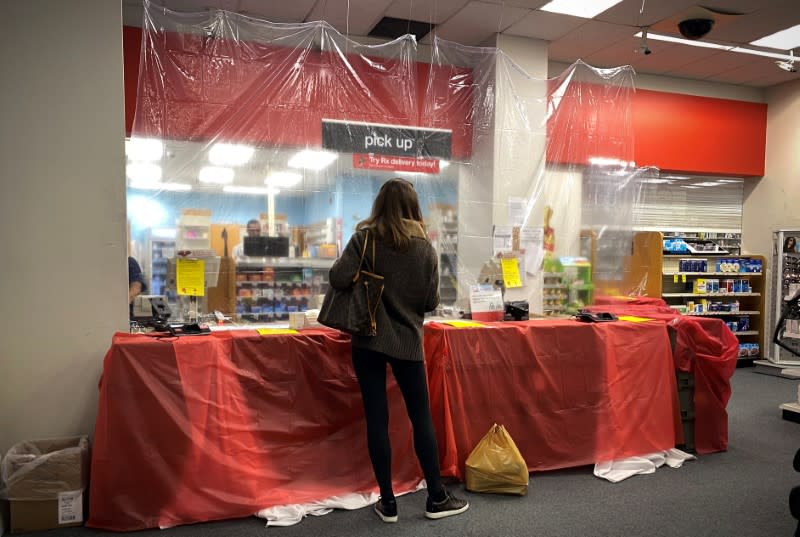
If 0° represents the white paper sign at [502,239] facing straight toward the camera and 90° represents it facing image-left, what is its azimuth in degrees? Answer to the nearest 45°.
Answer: approximately 0°

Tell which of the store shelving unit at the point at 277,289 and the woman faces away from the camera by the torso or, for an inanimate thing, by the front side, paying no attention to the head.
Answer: the woman

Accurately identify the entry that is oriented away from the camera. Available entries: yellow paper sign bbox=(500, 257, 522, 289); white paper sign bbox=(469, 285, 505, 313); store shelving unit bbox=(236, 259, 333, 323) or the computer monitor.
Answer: the computer monitor

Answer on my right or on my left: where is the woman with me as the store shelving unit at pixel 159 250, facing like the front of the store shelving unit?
on my left

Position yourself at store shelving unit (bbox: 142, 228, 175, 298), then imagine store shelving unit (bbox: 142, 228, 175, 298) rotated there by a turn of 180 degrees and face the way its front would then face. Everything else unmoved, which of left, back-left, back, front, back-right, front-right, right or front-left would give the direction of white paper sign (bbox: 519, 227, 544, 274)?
right

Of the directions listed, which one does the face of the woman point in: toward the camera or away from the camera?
away from the camera

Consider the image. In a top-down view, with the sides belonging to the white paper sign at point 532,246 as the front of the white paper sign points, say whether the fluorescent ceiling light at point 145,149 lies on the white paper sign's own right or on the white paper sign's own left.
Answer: on the white paper sign's own right

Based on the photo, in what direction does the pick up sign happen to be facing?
toward the camera

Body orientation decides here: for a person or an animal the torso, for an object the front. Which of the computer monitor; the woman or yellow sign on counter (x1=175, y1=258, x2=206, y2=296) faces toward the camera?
the yellow sign on counter

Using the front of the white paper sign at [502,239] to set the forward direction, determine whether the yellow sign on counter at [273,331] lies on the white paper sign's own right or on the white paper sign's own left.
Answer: on the white paper sign's own right

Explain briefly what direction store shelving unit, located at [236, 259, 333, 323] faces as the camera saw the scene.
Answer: facing the viewer

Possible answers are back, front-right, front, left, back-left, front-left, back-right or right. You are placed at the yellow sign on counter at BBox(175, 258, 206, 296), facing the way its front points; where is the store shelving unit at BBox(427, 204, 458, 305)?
left

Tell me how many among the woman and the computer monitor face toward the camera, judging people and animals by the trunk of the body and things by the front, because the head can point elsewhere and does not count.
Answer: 0

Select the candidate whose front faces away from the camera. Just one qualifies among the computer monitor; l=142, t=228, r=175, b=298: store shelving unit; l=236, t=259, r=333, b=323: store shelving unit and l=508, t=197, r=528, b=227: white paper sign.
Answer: the computer monitor

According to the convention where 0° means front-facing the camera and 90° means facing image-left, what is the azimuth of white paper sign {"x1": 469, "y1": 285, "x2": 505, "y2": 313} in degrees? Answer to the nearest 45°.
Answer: approximately 0°
